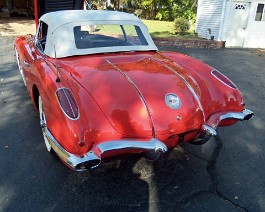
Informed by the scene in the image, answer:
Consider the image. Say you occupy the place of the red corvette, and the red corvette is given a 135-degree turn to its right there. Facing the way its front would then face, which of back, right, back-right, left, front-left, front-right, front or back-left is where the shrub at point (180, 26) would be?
left

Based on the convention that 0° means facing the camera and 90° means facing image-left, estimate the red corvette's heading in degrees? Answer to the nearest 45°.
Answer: approximately 135°
